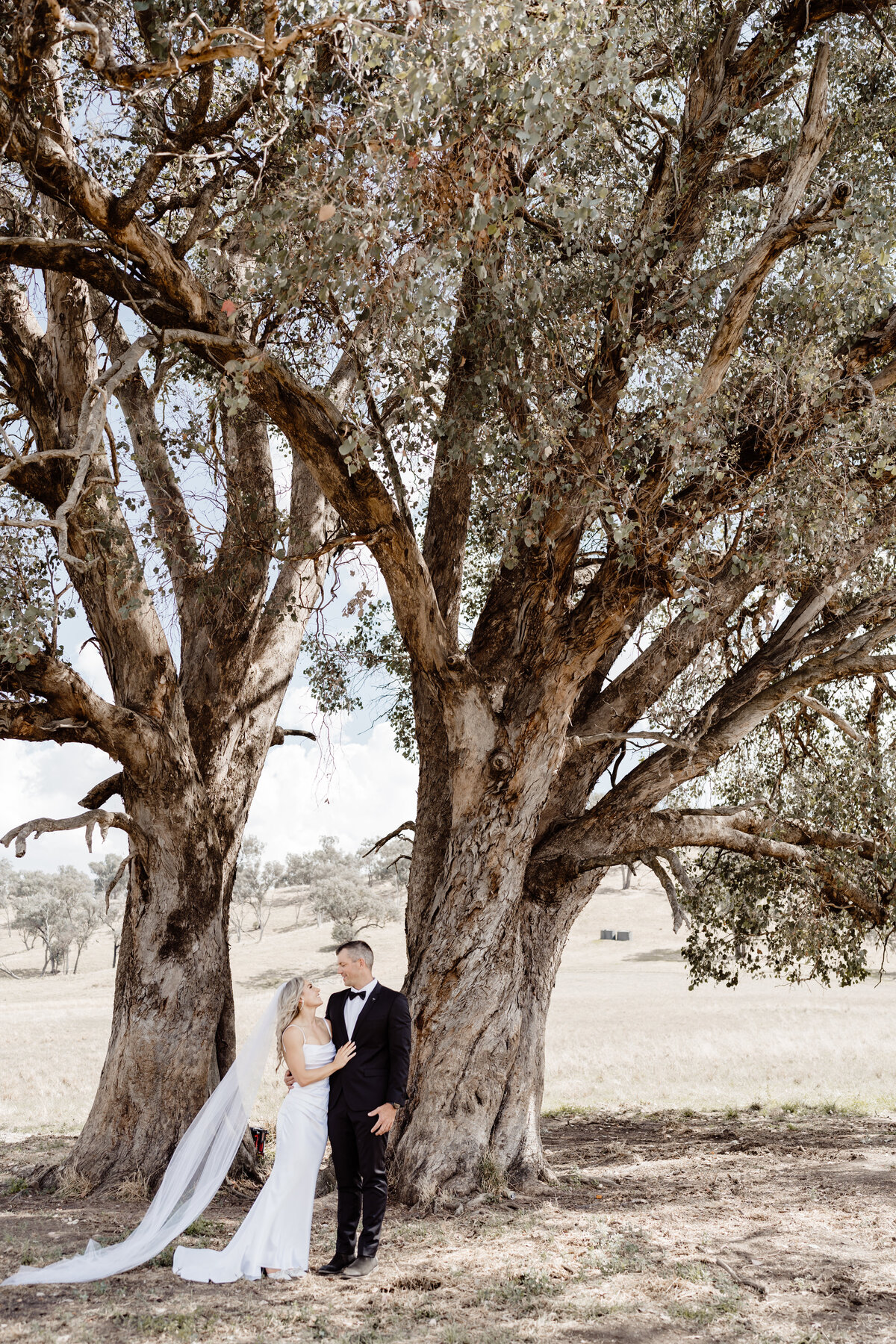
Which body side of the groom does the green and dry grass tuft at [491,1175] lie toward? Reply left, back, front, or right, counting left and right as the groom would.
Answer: back

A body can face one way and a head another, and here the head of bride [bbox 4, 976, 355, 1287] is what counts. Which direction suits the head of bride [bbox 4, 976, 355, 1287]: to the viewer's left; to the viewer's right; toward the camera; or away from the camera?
to the viewer's right

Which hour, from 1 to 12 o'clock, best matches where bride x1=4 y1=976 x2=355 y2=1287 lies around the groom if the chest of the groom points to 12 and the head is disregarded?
The bride is roughly at 2 o'clock from the groom.

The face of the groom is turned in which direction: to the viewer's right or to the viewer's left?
to the viewer's left

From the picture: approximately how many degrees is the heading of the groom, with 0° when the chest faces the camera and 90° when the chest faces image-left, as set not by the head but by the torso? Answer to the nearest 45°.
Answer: approximately 45°

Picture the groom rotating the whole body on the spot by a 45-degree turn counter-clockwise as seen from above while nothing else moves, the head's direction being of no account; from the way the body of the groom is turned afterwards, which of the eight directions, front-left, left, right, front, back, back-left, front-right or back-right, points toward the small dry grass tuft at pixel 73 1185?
back-right

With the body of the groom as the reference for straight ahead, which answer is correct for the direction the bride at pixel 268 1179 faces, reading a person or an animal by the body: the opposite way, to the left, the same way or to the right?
to the left

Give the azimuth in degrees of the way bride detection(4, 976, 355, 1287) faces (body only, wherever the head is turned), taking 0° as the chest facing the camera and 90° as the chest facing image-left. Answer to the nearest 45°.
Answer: approximately 315°
